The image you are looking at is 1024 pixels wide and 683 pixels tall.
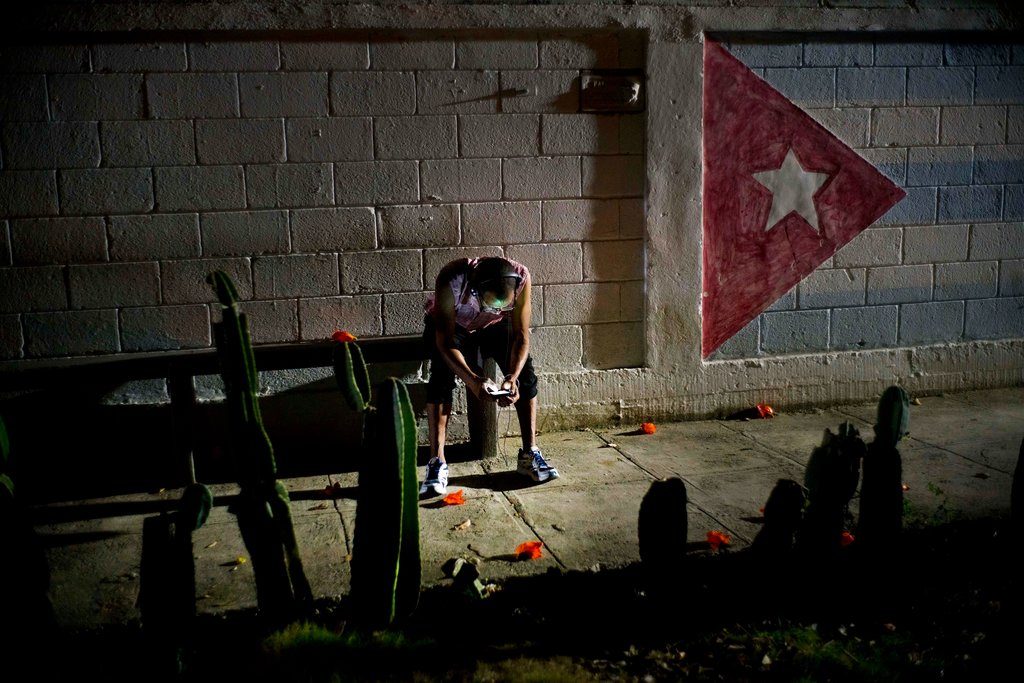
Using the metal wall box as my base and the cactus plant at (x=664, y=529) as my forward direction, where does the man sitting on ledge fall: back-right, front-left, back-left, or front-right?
front-right

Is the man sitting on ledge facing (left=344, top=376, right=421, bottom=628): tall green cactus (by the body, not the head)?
yes

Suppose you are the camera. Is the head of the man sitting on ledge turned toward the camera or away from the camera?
toward the camera

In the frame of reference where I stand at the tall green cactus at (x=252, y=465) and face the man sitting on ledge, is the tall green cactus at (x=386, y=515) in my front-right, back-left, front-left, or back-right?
front-right

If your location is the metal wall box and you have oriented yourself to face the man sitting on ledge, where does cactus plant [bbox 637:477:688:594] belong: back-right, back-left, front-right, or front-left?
front-left

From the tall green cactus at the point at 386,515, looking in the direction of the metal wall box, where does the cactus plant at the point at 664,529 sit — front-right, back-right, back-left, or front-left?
front-right

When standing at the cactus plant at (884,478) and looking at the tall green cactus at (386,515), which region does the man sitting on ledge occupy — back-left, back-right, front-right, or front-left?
front-right

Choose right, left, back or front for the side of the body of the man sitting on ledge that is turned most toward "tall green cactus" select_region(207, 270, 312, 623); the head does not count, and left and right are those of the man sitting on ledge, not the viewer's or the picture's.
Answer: front

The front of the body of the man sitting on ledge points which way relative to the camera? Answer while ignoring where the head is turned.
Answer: toward the camera

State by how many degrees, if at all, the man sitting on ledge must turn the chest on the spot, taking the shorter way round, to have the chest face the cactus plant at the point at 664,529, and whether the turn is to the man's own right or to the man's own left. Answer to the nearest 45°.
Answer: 0° — they already face it

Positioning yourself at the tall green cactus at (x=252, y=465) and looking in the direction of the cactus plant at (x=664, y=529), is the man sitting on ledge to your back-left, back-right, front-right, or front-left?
front-left

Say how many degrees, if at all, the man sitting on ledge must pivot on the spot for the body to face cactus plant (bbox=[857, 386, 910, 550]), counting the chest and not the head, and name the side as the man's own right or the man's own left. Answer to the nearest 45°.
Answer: approximately 45° to the man's own left
